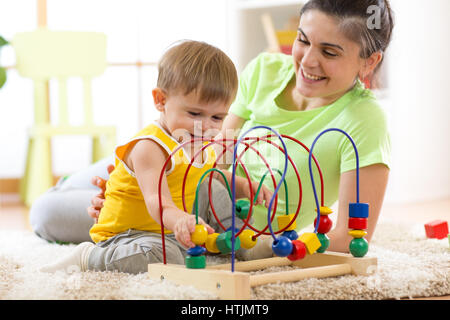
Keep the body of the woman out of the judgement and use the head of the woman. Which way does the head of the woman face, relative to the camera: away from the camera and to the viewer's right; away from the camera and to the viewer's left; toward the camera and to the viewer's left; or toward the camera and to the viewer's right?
toward the camera and to the viewer's left

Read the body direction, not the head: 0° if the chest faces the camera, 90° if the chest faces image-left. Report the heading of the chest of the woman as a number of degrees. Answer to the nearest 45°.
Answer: approximately 45°

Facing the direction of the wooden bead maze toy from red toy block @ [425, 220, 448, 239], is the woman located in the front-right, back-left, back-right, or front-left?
front-right
